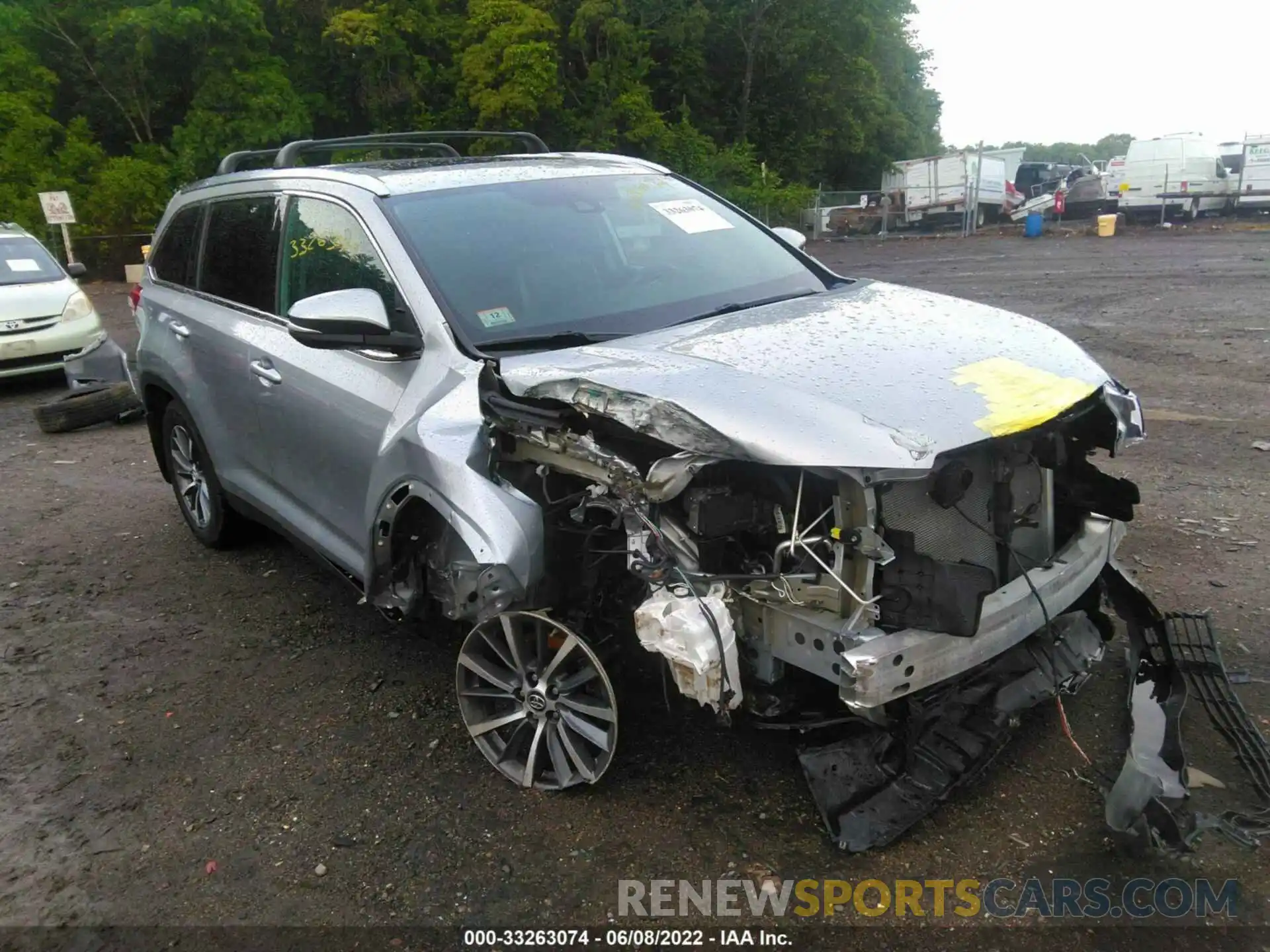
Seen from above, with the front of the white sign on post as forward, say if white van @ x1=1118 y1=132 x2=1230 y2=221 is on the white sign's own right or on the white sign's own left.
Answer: on the white sign's own left

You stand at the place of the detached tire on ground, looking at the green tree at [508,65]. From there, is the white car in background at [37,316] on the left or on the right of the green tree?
left

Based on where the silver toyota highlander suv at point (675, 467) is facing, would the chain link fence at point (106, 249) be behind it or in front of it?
behind

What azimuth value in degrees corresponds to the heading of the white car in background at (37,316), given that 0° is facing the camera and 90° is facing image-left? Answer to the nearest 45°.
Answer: approximately 0°

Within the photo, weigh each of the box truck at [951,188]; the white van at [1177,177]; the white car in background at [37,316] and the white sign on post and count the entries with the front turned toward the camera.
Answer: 2

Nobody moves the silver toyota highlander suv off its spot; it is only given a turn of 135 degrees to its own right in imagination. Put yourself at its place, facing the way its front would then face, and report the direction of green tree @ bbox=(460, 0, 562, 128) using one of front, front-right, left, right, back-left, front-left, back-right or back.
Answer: right

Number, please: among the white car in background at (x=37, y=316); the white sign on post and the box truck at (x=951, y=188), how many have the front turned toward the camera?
2

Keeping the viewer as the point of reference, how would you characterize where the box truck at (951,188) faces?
facing away from the viewer and to the right of the viewer

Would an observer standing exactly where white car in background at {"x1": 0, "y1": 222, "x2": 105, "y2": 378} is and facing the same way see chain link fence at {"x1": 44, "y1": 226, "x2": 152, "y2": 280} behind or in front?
behind

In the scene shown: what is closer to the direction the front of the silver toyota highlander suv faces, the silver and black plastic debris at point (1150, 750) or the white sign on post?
the silver and black plastic debris

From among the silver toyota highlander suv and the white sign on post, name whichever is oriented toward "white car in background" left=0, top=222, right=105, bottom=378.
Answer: the white sign on post

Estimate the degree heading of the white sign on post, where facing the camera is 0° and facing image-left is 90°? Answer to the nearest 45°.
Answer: approximately 0°
